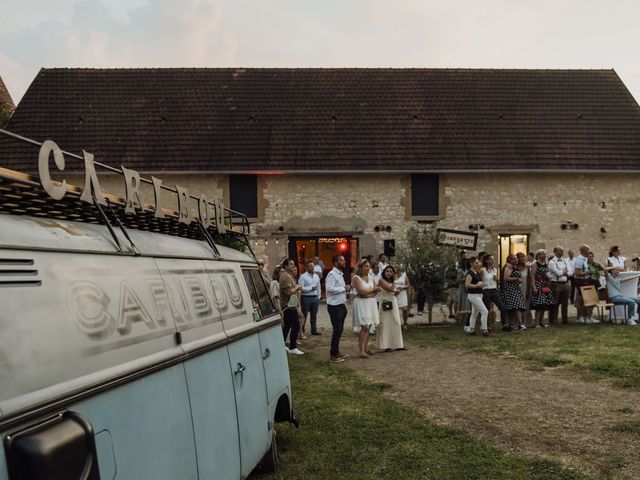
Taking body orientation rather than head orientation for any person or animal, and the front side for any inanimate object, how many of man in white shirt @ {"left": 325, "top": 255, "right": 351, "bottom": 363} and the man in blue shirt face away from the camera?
0

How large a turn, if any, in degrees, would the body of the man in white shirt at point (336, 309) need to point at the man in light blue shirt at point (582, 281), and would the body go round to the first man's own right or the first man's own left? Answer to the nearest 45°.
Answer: approximately 45° to the first man's own left

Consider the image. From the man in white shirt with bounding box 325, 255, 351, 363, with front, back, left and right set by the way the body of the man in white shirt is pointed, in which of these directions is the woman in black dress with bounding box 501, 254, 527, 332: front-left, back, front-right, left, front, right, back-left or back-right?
front-left

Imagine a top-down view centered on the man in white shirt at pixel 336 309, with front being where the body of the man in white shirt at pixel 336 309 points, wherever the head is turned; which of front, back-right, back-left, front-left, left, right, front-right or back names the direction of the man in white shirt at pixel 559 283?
front-left

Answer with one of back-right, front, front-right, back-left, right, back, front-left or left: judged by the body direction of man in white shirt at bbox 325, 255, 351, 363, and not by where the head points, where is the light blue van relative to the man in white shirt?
right

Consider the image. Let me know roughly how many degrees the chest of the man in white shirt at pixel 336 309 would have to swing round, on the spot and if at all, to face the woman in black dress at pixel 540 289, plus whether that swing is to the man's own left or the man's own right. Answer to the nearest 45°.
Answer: approximately 45° to the man's own left
